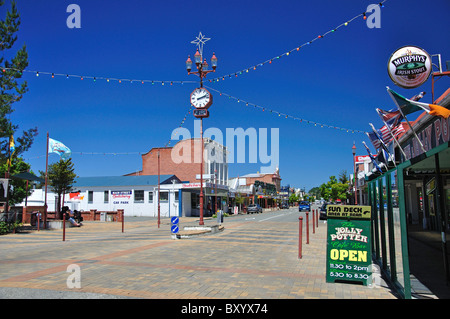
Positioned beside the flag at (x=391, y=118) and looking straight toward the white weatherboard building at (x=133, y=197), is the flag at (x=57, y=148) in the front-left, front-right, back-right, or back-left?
front-left

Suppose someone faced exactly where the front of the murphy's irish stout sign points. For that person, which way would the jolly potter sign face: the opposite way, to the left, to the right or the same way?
the same way

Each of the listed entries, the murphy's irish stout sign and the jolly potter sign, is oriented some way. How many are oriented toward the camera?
2

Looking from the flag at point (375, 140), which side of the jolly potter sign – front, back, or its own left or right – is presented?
back

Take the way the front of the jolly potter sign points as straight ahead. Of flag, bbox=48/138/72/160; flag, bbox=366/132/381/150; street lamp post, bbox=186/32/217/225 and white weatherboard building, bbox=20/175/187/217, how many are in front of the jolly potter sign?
0

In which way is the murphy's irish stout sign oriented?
toward the camera

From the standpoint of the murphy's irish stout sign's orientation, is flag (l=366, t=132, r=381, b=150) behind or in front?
behind

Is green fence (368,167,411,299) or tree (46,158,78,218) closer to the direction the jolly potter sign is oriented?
the green fence

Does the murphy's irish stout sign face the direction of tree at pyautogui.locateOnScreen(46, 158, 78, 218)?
no

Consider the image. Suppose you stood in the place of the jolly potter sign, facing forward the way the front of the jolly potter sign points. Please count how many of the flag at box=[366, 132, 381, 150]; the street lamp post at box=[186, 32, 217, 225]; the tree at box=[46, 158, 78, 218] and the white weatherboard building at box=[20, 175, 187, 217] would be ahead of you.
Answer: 0

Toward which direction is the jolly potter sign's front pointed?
toward the camera

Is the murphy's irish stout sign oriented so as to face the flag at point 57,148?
no

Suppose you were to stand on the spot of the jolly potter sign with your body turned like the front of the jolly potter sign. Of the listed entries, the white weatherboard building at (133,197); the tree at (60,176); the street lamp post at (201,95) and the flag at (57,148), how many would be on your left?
0
